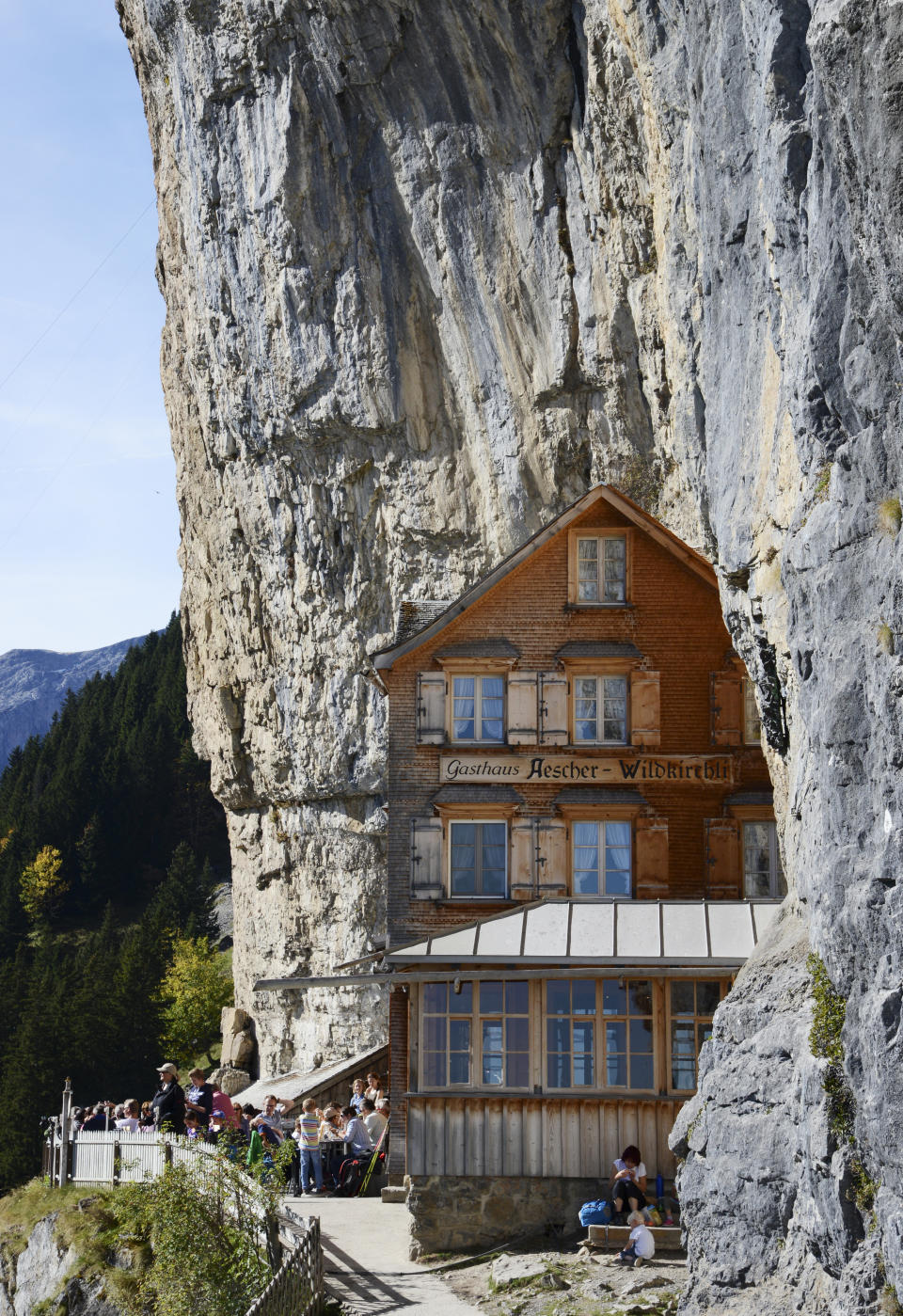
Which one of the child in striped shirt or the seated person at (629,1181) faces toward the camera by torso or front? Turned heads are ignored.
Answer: the seated person

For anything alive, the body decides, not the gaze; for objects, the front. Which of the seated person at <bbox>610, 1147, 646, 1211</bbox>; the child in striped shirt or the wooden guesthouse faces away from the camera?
the child in striped shirt

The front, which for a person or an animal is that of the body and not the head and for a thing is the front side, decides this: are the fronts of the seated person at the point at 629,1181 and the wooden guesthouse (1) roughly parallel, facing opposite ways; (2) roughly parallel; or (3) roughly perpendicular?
roughly parallel

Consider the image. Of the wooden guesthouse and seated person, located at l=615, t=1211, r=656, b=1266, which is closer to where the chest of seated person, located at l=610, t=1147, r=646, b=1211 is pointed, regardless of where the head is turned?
the seated person

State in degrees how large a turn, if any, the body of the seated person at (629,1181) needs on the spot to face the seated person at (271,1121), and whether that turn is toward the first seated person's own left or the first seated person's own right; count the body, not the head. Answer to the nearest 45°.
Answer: approximately 135° to the first seated person's own right

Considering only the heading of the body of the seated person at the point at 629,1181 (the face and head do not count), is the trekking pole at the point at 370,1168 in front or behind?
behind

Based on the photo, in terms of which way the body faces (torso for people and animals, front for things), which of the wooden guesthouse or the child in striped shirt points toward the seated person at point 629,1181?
the wooden guesthouse

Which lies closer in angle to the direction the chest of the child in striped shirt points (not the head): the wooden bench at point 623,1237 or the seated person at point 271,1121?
the seated person

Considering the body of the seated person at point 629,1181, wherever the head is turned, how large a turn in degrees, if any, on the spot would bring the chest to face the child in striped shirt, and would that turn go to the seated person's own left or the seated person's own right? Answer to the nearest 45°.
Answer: approximately 135° to the seated person's own right

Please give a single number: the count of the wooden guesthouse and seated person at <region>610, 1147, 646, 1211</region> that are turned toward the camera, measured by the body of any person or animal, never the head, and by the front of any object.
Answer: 2

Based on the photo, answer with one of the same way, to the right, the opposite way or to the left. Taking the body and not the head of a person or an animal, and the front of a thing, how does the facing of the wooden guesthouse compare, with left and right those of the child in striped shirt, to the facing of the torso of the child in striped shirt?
the opposite way

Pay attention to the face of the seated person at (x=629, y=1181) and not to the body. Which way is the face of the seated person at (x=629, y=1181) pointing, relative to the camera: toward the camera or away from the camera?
toward the camera

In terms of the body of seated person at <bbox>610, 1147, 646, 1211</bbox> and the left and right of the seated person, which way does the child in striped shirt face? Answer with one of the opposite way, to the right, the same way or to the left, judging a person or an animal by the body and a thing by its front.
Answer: the opposite way

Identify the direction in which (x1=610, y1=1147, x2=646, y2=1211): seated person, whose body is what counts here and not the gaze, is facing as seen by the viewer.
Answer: toward the camera

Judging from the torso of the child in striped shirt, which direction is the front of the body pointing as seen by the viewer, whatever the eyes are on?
away from the camera
